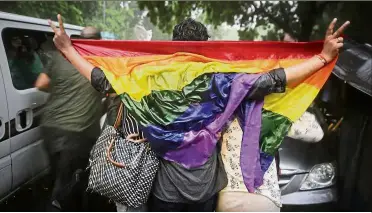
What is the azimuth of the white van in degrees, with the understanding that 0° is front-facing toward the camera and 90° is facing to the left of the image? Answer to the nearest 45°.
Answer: approximately 45°

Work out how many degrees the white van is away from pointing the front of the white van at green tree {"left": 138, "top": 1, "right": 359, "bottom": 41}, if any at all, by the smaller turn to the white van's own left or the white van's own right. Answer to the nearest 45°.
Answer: approximately 180°
